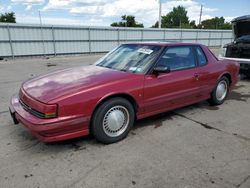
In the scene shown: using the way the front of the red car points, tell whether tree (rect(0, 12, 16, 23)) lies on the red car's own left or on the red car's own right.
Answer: on the red car's own right

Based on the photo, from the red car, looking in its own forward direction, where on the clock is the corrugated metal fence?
The corrugated metal fence is roughly at 4 o'clock from the red car.

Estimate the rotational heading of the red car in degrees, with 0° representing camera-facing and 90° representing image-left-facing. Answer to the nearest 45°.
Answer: approximately 45°

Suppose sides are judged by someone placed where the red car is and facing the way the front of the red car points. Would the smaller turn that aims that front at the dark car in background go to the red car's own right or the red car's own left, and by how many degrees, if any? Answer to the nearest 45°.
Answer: approximately 180°
